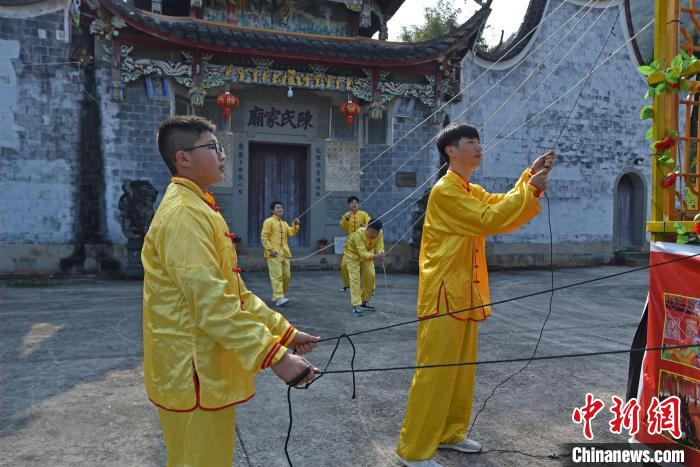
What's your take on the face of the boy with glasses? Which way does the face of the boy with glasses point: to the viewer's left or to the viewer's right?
to the viewer's right

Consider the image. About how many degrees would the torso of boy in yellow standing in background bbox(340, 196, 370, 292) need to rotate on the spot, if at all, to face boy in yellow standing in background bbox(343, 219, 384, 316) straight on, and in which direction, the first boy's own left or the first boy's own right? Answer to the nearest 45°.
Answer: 0° — they already face them

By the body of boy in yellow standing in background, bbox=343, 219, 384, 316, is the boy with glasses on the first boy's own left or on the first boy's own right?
on the first boy's own right

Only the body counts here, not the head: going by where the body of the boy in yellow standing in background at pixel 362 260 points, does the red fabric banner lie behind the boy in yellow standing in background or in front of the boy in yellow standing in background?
in front

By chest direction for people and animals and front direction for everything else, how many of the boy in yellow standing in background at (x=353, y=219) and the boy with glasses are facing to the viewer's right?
1

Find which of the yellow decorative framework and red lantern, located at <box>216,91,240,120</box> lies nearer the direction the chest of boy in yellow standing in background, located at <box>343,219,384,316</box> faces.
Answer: the yellow decorative framework

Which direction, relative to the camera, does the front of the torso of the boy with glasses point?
to the viewer's right

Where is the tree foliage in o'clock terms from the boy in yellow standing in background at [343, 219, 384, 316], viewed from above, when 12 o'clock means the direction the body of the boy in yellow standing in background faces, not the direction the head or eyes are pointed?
The tree foliage is roughly at 8 o'clock from the boy in yellow standing in background.

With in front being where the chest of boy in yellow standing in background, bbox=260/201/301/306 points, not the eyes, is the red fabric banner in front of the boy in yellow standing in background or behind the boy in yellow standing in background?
in front

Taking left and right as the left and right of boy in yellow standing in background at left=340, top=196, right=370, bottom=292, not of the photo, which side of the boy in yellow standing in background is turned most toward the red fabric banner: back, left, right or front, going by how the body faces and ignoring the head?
front

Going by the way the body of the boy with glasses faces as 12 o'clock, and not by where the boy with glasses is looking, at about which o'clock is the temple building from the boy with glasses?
The temple building is roughly at 9 o'clock from the boy with glasses.

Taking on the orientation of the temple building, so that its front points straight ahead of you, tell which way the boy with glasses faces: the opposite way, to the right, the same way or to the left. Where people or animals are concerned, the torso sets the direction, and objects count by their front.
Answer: to the left

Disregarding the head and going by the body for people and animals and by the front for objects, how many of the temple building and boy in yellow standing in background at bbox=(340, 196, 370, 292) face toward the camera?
2

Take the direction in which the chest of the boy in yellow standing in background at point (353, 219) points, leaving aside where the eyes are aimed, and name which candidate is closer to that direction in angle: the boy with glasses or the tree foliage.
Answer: the boy with glasses

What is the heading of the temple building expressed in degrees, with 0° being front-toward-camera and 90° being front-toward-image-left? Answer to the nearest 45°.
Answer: approximately 0°

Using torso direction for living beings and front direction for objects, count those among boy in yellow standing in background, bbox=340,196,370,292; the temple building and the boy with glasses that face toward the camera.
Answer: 2

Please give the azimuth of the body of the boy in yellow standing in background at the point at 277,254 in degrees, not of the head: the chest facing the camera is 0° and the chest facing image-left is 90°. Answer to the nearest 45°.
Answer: approximately 315°

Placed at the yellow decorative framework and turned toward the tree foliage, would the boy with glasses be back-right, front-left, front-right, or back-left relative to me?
back-left
